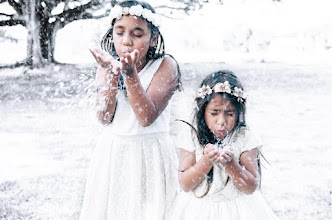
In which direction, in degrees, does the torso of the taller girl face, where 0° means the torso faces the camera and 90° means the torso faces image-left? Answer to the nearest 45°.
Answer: approximately 45°

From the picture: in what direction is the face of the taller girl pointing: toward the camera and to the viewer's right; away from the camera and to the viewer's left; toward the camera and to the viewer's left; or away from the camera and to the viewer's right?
toward the camera and to the viewer's left

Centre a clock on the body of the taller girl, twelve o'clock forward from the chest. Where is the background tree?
The background tree is roughly at 4 o'clock from the taller girl.

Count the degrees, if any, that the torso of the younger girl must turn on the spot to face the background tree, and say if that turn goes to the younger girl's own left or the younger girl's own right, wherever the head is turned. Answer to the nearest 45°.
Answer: approximately 135° to the younger girl's own right

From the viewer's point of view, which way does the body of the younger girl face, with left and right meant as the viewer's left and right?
facing the viewer

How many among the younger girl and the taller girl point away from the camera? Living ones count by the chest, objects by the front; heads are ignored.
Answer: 0

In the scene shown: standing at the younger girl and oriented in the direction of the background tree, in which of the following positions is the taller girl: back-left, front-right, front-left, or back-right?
front-left
